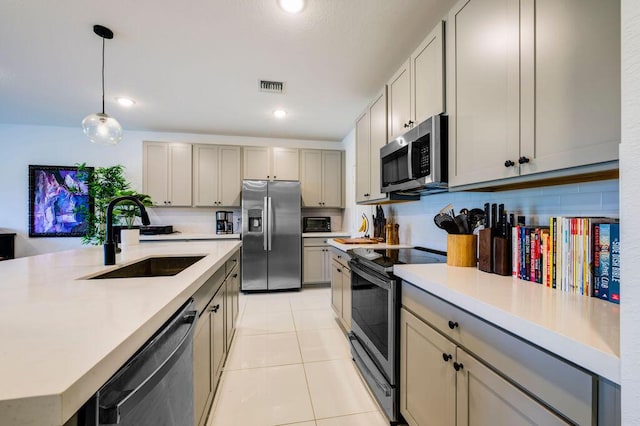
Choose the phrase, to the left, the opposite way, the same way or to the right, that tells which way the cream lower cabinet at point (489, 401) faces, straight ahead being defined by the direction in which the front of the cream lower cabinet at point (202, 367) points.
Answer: the opposite way

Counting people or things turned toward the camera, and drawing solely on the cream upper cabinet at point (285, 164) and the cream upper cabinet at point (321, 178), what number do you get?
2

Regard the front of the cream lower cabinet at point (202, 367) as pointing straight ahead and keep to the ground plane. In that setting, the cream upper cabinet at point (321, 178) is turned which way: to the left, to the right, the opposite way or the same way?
to the right

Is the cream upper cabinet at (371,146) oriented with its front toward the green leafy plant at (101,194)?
yes

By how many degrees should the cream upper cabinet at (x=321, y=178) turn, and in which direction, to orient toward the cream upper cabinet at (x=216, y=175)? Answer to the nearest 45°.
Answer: approximately 90° to its right

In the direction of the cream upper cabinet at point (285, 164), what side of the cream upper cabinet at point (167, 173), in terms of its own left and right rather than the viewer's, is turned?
left

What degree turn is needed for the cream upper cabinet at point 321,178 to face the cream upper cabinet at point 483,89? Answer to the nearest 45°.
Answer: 0° — it already faces it

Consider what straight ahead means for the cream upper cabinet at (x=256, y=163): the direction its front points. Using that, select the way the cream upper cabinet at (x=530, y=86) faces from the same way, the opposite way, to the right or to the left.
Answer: to the right

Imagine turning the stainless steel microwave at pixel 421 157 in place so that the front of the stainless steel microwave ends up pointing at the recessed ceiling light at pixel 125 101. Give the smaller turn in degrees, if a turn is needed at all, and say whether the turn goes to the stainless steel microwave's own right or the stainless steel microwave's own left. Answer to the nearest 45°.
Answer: approximately 45° to the stainless steel microwave's own right

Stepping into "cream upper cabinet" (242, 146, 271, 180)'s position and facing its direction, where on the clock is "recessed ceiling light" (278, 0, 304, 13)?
The recessed ceiling light is roughly at 12 o'clock from the cream upper cabinet.

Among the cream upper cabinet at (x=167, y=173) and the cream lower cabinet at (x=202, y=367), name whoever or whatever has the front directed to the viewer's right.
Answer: the cream lower cabinet
